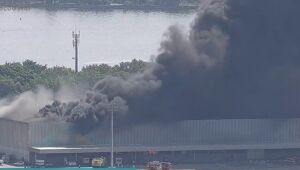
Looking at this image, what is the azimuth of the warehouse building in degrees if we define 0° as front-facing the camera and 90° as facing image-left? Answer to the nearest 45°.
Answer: approximately 0°
